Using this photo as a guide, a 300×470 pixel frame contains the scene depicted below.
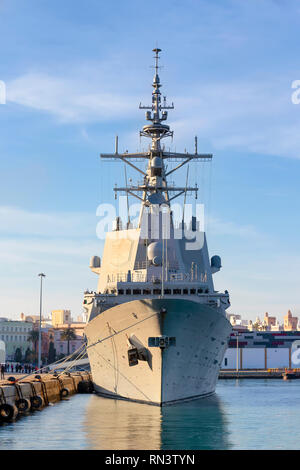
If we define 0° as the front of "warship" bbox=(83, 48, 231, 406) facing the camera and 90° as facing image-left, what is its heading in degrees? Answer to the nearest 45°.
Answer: approximately 0°
